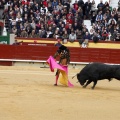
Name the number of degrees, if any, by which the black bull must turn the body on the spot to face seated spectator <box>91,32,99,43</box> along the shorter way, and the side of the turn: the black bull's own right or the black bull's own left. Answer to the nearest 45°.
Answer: approximately 90° to the black bull's own right

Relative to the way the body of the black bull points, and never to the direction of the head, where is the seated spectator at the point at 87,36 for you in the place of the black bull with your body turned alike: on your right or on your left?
on your right

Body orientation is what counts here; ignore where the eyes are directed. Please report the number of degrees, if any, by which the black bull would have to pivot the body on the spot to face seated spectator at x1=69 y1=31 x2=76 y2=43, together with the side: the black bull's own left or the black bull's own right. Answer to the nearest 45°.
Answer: approximately 90° to the black bull's own right

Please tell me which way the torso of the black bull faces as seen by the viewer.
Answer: to the viewer's left

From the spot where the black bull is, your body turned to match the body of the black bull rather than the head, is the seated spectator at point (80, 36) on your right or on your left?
on your right
